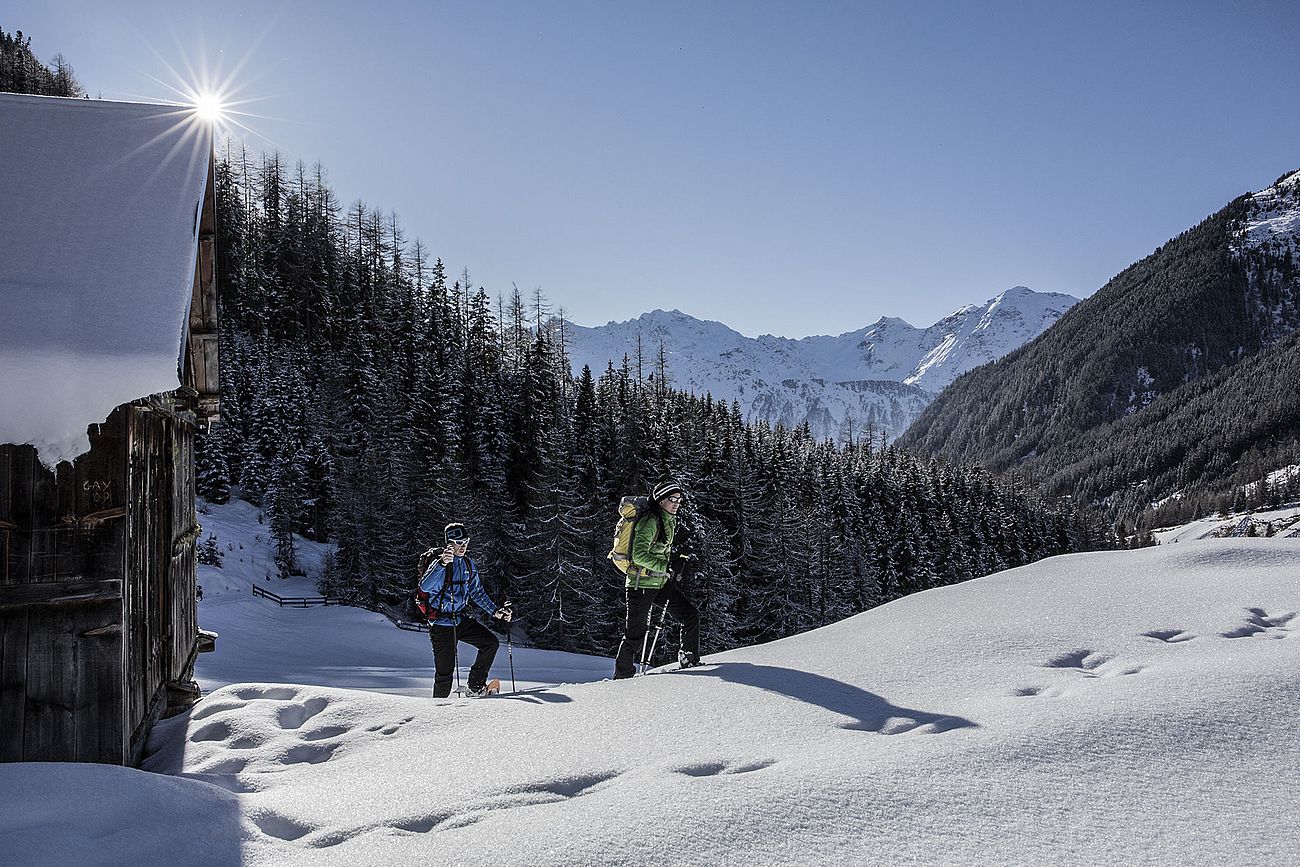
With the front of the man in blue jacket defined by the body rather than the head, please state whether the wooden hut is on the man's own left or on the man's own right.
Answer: on the man's own right

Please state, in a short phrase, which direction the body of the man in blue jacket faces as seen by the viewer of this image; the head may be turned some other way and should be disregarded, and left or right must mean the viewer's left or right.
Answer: facing the viewer and to the right of the viewer

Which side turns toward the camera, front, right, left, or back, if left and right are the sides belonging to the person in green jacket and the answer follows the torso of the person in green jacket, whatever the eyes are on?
right

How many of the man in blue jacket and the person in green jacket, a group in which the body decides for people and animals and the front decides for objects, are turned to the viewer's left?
0

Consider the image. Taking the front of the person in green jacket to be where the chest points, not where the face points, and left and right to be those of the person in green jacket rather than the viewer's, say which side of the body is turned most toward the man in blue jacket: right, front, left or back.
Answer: back

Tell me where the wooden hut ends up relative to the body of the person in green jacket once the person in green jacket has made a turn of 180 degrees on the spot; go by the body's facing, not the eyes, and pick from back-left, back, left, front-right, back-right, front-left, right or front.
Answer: front-left

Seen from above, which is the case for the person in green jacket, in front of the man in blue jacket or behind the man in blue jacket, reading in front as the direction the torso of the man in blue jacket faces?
in front
